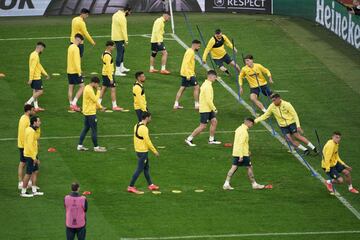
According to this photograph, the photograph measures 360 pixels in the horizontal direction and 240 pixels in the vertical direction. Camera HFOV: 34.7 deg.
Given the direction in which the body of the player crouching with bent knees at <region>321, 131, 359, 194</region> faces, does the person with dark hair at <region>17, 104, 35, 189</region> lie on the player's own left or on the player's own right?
on the player's own right

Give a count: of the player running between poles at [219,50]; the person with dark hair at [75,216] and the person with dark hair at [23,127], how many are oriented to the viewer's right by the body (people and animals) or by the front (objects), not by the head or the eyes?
1

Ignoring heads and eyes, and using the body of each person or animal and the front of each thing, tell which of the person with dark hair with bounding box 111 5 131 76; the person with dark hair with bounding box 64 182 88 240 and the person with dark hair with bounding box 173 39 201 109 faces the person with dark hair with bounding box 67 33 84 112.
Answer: the person with dark hair with bounding box 64 182 88 240

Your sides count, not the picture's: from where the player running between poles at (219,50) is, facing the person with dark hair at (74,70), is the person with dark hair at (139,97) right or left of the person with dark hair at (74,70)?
left

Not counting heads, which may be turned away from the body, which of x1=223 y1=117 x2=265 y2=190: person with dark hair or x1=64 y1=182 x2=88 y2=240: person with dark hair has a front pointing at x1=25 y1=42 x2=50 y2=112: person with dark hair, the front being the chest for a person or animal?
x1=64 y1=182 x2=88 y2=240: person with dark hair
